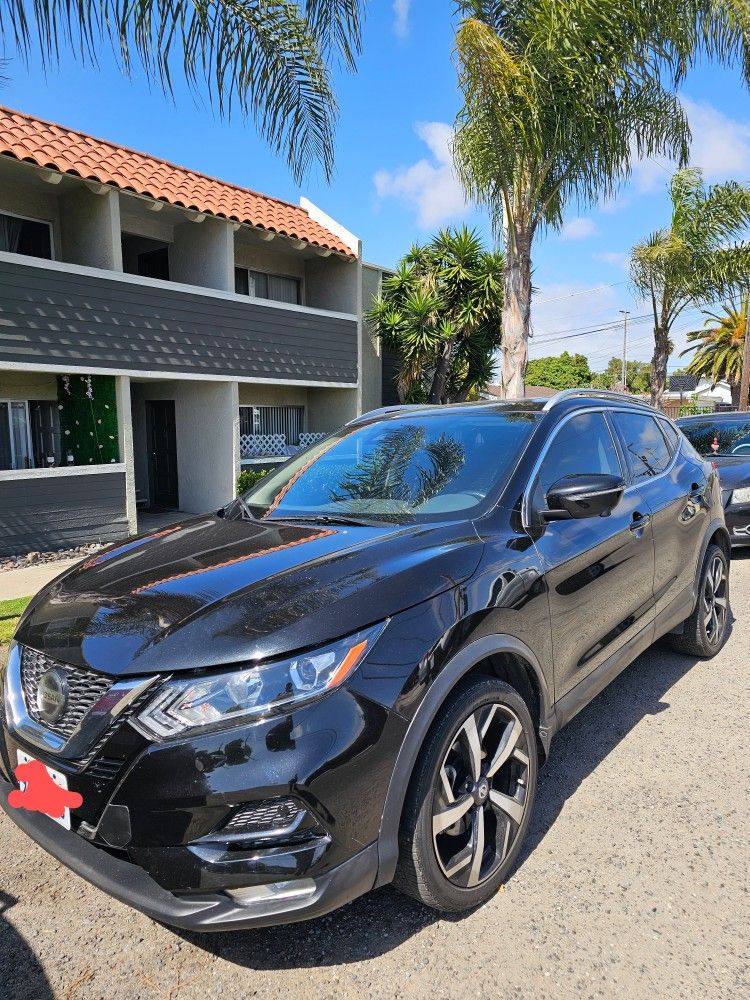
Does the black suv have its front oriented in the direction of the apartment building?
no

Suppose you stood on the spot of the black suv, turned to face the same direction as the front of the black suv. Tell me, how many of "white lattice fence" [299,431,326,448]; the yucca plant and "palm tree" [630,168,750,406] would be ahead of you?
0

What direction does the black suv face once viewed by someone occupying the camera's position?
facing the viewer and to the left of the viewer

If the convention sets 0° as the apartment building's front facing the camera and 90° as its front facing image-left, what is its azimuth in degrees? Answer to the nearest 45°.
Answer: approximately 315°

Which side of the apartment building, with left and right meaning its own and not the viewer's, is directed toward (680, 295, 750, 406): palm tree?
left

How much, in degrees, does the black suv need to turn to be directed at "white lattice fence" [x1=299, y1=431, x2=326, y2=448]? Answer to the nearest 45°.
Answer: approximately 135° to its right

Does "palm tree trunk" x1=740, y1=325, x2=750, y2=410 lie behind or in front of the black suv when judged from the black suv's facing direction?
behind

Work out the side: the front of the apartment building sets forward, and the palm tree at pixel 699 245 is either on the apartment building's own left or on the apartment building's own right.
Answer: on the apartment building's own left

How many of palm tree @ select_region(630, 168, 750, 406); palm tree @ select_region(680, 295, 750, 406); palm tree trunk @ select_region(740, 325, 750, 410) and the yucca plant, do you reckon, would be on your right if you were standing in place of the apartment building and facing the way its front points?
0

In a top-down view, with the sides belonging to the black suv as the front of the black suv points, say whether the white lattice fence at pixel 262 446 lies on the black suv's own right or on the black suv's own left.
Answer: on the black suv's own right

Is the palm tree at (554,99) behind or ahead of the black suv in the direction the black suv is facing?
behind

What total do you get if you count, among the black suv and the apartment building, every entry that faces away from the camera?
0

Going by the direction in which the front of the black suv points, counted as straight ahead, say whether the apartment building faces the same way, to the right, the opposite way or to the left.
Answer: to the left
